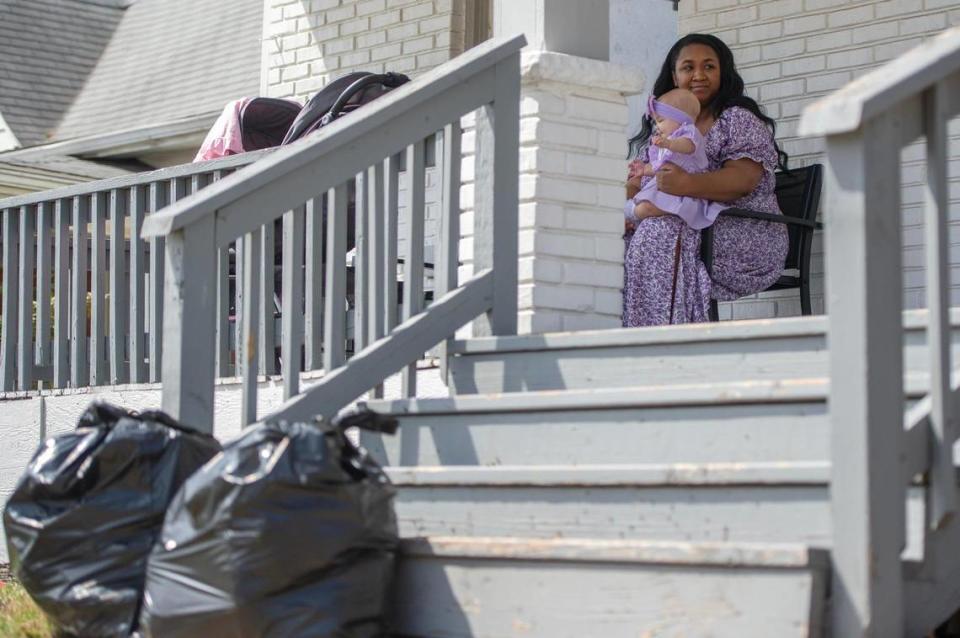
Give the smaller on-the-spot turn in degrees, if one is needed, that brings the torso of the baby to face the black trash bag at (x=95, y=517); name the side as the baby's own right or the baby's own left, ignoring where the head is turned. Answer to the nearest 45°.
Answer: approximately 45° to the baby's own left

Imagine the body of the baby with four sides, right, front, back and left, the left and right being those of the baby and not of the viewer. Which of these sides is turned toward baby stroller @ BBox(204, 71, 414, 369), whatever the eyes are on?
front

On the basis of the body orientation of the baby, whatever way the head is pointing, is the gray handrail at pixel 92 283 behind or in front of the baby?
in front

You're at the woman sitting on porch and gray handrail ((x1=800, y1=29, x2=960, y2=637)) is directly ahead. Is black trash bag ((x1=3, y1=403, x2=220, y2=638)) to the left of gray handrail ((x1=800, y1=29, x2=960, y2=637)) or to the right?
right

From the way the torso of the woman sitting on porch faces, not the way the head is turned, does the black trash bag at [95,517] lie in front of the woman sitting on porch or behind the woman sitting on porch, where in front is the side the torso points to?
in front

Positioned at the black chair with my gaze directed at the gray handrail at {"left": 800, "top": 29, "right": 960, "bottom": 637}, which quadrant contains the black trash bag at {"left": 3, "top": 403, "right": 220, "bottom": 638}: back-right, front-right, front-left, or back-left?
front-right

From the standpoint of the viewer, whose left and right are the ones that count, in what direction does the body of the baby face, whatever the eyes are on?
facing to the left of the viewer

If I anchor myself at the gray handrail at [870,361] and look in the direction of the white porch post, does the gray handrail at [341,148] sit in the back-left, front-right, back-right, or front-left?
front-left

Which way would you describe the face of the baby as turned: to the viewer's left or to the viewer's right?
to the viewer's left

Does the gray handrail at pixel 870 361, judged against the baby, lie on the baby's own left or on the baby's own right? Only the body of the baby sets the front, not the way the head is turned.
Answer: on the baby's own left

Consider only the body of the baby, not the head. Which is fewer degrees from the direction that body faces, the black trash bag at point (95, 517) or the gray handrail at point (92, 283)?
the gray handrail

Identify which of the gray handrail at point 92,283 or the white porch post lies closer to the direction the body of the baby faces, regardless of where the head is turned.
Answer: the gray handrail

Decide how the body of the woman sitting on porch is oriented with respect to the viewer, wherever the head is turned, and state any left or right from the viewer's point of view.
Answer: facing the viewer and to the left of the viewer

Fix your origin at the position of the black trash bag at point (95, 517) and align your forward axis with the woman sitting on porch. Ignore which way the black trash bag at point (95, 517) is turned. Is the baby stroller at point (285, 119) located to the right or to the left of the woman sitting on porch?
left

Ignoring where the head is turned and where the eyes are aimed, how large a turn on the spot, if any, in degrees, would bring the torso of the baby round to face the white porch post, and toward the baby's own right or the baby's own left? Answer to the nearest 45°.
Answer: approximately 45° to the baby's own left
